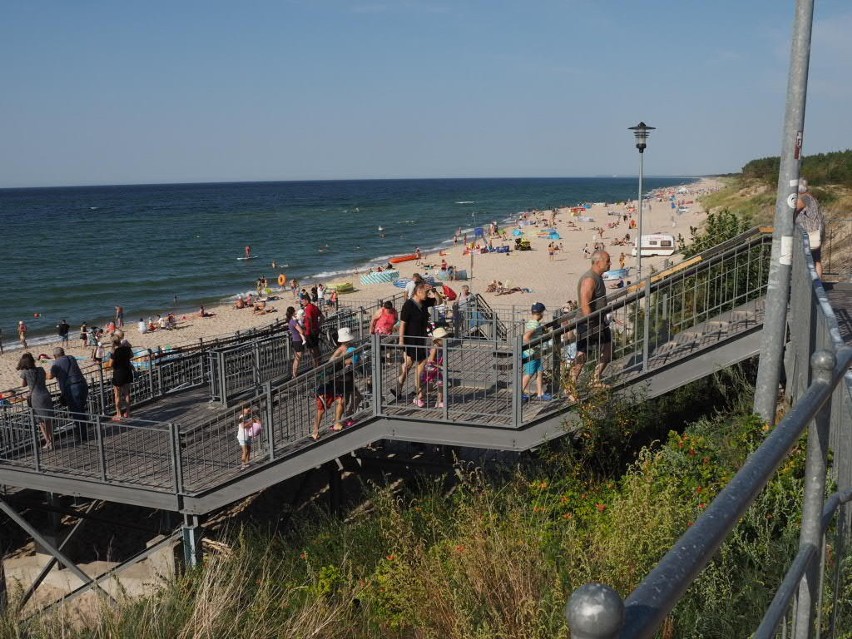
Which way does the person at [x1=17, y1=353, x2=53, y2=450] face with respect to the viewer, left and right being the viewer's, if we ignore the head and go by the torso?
facing away from the viewer and to the left of the viewer
